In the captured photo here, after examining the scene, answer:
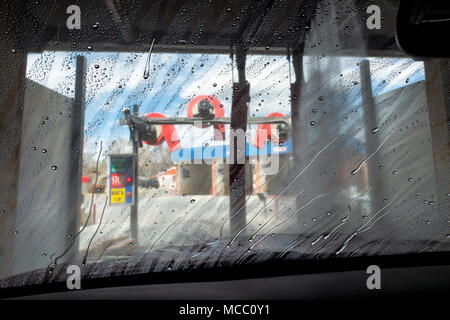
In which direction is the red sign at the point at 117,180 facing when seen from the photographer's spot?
facing the viewer

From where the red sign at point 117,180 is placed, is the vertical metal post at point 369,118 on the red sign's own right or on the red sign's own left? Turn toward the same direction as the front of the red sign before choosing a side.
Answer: on the red sign's own left
